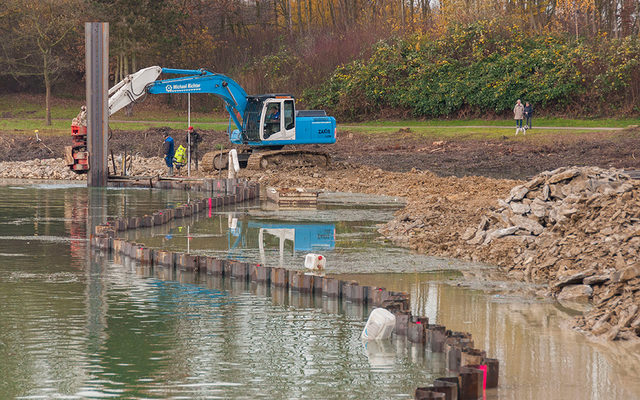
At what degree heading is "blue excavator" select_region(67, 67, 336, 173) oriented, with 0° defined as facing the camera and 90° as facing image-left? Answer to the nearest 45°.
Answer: approximately 90°

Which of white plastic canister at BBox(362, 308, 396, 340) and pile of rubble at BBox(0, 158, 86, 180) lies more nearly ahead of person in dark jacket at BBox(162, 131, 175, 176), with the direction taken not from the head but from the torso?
the pile of rubble

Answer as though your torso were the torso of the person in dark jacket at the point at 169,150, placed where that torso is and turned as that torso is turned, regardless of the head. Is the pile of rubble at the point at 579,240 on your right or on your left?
on your left

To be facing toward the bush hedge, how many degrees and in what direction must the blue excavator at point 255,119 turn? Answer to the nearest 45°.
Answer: approximately 135° to its right

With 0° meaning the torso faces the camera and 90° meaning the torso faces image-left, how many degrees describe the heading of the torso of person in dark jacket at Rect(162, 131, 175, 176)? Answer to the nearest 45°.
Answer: approximately 90°

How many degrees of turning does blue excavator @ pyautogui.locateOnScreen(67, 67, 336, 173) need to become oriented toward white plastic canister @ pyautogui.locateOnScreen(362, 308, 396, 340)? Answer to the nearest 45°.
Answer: approximately 90° to its left

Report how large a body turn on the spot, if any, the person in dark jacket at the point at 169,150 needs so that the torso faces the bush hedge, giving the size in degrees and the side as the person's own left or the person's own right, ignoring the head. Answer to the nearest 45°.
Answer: approximately 135° to the person's own right
